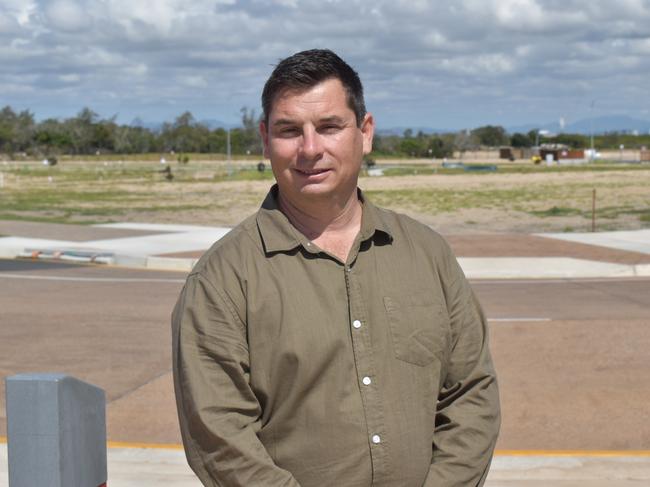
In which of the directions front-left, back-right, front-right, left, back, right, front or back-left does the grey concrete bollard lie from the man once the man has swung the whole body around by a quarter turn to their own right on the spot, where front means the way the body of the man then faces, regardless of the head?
front

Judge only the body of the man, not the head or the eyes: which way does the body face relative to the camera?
toward the camera
